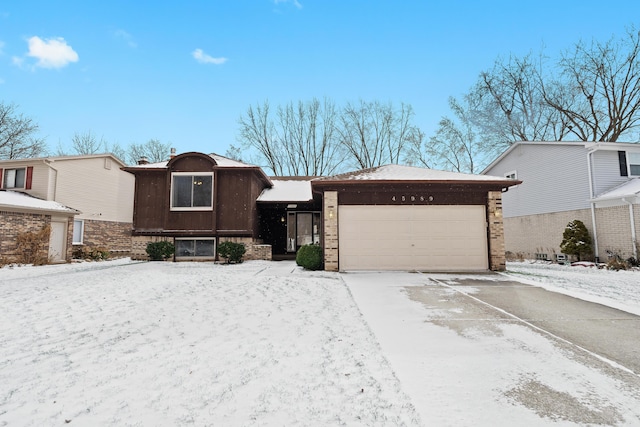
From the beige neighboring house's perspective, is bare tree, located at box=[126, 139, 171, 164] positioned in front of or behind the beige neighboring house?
behind

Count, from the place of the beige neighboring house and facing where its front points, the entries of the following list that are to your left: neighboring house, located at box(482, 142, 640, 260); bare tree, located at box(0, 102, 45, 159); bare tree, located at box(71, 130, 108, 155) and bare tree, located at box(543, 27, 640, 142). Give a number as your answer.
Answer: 2

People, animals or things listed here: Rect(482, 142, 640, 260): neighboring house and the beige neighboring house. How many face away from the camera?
0

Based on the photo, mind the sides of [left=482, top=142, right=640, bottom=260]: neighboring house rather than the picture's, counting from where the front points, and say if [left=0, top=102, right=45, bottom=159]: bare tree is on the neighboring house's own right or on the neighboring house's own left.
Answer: on the neighboring house's own right

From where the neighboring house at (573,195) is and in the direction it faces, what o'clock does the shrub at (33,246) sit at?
The shrub is roughly at 3 o'clock from the neighboring house.

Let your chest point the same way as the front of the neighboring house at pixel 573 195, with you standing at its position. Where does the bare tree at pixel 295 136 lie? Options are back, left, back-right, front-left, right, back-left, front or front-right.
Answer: back-right

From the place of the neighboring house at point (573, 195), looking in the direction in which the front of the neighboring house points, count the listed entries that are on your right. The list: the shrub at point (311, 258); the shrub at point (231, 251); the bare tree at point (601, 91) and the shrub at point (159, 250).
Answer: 3

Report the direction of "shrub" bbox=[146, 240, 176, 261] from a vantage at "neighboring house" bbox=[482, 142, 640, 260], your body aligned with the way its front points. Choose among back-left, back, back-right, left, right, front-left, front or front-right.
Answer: right

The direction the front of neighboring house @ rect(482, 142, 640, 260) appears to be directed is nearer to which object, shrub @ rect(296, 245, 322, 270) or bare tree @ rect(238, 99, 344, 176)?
the shrub

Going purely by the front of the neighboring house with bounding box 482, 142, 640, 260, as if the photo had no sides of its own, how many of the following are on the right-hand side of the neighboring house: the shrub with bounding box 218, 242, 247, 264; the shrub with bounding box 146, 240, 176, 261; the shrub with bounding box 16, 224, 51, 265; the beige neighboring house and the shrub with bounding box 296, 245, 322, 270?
5

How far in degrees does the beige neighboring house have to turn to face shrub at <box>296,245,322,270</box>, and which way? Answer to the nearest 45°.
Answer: approximately 90° to its left

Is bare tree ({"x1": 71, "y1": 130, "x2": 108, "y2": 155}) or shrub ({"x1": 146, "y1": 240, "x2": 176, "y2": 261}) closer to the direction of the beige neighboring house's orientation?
the shrub

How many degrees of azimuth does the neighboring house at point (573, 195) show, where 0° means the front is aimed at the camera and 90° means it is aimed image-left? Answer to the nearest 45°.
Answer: approximately 315°

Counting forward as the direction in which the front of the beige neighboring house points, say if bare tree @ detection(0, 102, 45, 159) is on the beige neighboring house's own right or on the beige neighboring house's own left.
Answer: on the beige neighboring house's own right

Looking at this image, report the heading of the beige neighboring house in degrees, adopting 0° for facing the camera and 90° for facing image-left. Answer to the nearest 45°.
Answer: approximately 45°

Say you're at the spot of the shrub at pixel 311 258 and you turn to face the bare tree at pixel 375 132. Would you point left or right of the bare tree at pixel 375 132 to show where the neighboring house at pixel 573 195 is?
right

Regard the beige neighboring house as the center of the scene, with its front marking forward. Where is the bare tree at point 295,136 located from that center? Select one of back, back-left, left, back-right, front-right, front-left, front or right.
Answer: back-left
